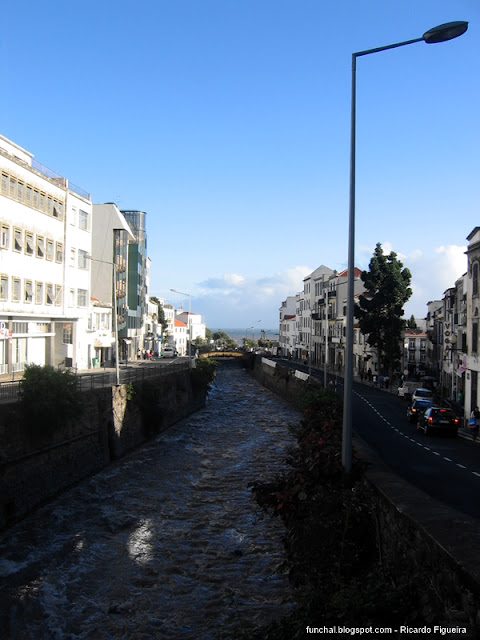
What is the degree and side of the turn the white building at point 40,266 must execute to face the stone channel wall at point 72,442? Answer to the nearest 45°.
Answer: approximately 45° to its right

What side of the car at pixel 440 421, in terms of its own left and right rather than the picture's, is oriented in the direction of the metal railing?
left

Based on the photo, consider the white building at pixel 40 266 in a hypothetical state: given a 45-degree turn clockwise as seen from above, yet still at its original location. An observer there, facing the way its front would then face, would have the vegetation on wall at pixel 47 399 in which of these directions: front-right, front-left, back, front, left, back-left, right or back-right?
front

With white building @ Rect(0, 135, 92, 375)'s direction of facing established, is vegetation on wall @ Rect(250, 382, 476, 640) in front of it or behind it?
in front

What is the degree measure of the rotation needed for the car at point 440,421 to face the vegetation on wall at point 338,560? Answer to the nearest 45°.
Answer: approximately 135° to its left

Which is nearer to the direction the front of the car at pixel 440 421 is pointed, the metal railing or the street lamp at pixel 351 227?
the metal railing

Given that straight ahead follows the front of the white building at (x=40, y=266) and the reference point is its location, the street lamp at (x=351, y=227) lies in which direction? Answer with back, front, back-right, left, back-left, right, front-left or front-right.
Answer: front-right

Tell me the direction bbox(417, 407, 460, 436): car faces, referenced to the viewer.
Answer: facing away from the viewer and to the left of the viewer

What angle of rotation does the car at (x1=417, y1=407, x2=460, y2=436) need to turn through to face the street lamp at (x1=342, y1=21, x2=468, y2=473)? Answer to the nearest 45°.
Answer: approximately 135° to its left

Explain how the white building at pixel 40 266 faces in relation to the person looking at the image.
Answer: facing the viewer and to the right of the viewer

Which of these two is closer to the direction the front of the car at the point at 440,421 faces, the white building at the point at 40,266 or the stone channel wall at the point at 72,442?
the white building

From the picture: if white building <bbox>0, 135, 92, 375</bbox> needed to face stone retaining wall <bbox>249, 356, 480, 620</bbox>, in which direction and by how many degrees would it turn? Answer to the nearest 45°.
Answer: approximately 45° to its right

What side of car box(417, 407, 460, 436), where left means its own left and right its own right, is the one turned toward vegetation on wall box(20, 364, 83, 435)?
left
